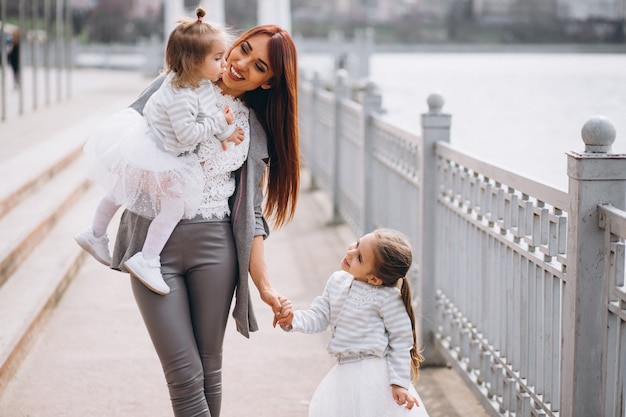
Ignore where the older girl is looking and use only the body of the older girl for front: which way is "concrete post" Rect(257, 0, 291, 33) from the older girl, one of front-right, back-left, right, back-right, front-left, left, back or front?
back-right

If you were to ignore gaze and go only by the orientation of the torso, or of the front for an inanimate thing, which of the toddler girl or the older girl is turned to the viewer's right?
the toddler girl

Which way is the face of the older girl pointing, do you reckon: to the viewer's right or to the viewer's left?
to the viewer's left

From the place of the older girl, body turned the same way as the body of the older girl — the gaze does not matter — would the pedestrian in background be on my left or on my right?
on my right

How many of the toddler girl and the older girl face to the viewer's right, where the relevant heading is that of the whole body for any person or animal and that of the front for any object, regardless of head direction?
1

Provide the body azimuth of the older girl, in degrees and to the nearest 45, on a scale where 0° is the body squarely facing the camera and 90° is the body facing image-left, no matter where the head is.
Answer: approximately 45°

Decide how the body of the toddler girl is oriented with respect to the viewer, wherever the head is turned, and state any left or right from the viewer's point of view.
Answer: facing to the right of the viewer

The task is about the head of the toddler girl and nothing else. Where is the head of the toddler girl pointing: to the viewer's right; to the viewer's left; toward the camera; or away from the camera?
to the viewer's right
